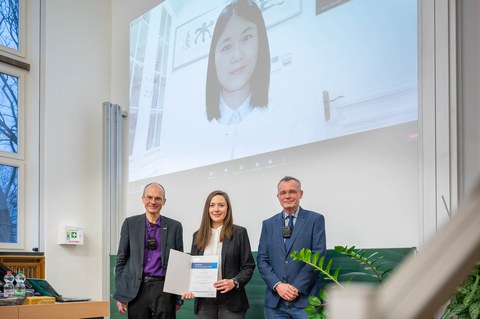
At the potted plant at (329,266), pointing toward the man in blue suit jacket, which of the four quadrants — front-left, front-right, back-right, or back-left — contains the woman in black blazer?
front-left

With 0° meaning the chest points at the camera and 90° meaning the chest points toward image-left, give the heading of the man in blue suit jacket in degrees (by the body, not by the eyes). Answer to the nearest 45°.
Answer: approximately 0°

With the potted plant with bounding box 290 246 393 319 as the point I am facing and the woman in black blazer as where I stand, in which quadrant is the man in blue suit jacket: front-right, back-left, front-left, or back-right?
front-left
